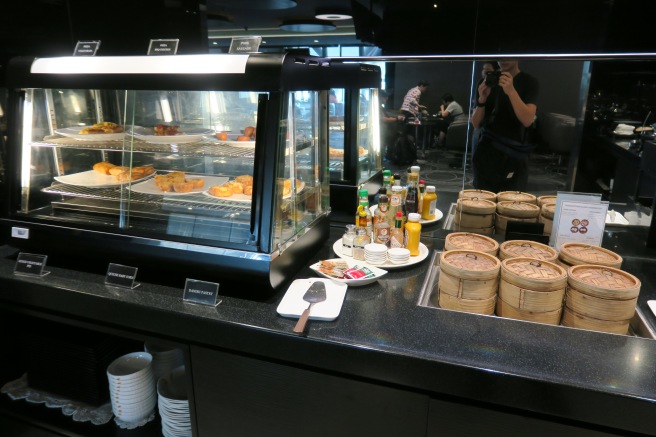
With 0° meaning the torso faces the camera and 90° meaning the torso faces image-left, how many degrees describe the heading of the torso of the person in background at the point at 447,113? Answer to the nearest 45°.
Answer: approximately 90°

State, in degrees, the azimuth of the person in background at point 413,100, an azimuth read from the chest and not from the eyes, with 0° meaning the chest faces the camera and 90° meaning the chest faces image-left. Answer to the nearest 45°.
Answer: approximately 270°

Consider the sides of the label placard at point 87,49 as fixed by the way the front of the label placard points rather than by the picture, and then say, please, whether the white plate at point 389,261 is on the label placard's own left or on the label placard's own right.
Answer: on the label placard's own left

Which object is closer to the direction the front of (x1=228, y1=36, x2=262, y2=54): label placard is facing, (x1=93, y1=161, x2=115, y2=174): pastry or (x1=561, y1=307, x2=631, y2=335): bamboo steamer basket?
the bamboo steamer basket
